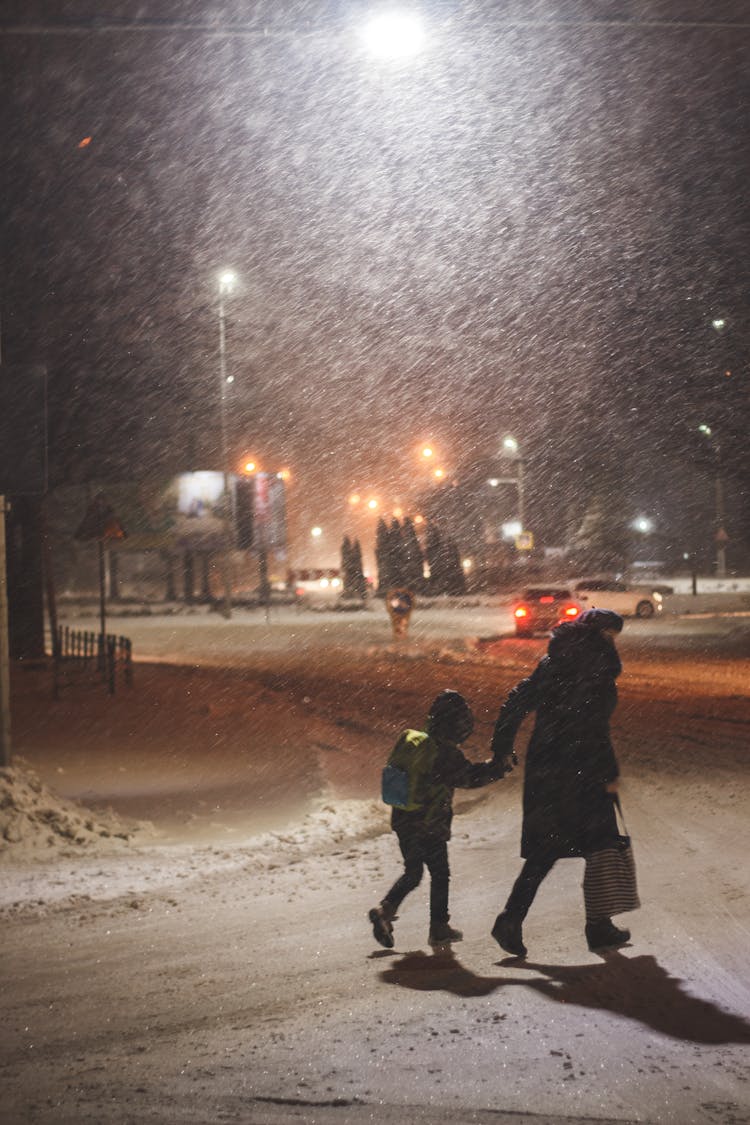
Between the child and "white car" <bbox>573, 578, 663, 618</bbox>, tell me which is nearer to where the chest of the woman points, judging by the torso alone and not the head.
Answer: the white car

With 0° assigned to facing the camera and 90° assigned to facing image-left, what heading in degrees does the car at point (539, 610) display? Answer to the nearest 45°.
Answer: approximately 180°

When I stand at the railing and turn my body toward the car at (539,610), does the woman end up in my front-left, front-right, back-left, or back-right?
back-right

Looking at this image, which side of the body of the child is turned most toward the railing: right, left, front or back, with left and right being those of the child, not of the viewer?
left

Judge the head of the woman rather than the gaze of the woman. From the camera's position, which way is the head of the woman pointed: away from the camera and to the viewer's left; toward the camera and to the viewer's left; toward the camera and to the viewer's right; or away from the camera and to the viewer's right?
away from the camera and to the viewer's right

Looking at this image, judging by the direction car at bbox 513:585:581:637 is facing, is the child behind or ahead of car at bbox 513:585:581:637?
behind

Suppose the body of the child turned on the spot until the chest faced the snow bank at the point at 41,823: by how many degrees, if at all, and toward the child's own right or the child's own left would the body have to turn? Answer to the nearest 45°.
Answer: approximately 135° to the child's own left

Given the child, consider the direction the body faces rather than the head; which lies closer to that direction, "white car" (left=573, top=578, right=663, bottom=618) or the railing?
the white car

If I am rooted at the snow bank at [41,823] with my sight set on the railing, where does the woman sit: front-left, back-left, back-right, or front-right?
back-right
